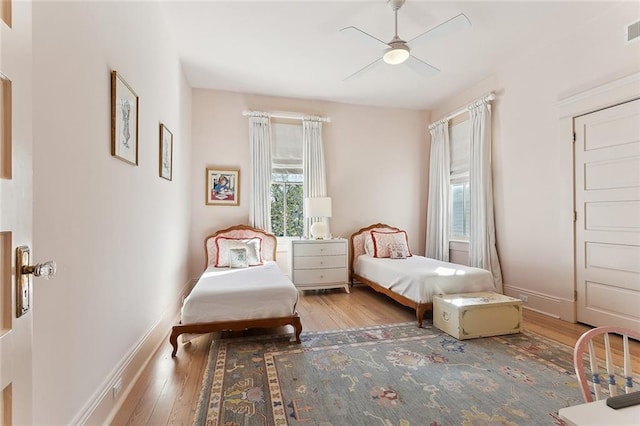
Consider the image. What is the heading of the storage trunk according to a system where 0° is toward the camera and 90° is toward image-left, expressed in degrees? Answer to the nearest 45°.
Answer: approximately 315°

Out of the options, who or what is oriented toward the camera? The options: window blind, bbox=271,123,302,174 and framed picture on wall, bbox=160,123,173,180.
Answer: the window blind

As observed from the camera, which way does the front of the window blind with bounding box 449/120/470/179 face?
facing the viewer and to the left of the viewer

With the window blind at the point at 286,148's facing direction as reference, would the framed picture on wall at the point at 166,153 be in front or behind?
in front

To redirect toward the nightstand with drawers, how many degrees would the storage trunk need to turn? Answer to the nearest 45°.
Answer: approximately 135° to its right

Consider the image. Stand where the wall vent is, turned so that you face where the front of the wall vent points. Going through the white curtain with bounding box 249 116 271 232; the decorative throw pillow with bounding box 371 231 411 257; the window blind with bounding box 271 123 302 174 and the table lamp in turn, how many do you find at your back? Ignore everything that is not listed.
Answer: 0

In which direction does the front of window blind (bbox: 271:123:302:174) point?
toward the camera

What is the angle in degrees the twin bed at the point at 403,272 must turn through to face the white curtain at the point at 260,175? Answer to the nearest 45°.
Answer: approximately 135° to its right

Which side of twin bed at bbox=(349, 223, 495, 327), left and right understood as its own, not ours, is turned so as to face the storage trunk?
front

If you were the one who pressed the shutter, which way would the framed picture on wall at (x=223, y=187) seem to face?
facing the viewer

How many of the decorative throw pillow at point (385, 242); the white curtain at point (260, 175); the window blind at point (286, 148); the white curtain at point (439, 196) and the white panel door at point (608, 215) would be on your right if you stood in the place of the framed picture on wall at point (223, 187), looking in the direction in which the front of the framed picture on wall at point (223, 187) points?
0

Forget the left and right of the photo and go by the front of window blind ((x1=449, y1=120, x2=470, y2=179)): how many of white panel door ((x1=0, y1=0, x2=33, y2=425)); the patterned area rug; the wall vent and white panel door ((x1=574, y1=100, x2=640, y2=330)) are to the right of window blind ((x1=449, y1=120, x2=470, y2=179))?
0

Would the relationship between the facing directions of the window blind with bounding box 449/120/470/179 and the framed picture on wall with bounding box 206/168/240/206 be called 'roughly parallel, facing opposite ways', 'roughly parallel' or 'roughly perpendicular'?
roughly perpendicular

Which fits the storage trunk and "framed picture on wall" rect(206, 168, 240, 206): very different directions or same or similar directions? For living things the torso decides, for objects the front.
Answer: same or similar directions

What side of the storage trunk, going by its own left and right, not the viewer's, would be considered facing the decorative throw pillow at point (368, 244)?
back

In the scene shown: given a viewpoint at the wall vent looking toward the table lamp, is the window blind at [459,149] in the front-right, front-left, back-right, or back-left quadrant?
front-right

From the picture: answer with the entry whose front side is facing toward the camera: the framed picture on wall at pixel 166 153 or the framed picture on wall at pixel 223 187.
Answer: the framed picture on wall at pixel 223 187

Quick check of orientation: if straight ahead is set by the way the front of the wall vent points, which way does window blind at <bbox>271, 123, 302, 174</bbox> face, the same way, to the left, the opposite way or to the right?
to the left

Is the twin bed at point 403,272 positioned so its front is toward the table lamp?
no

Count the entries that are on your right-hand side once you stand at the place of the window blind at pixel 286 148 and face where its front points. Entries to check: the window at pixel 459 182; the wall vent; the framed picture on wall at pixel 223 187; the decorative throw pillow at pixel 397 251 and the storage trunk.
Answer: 1

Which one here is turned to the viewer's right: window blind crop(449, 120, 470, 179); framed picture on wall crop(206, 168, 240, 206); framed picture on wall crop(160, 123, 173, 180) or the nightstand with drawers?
framed picture on wall crop(160, 123, 173, 180)

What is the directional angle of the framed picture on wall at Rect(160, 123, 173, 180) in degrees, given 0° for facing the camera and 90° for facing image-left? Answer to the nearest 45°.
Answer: approximately 270°
